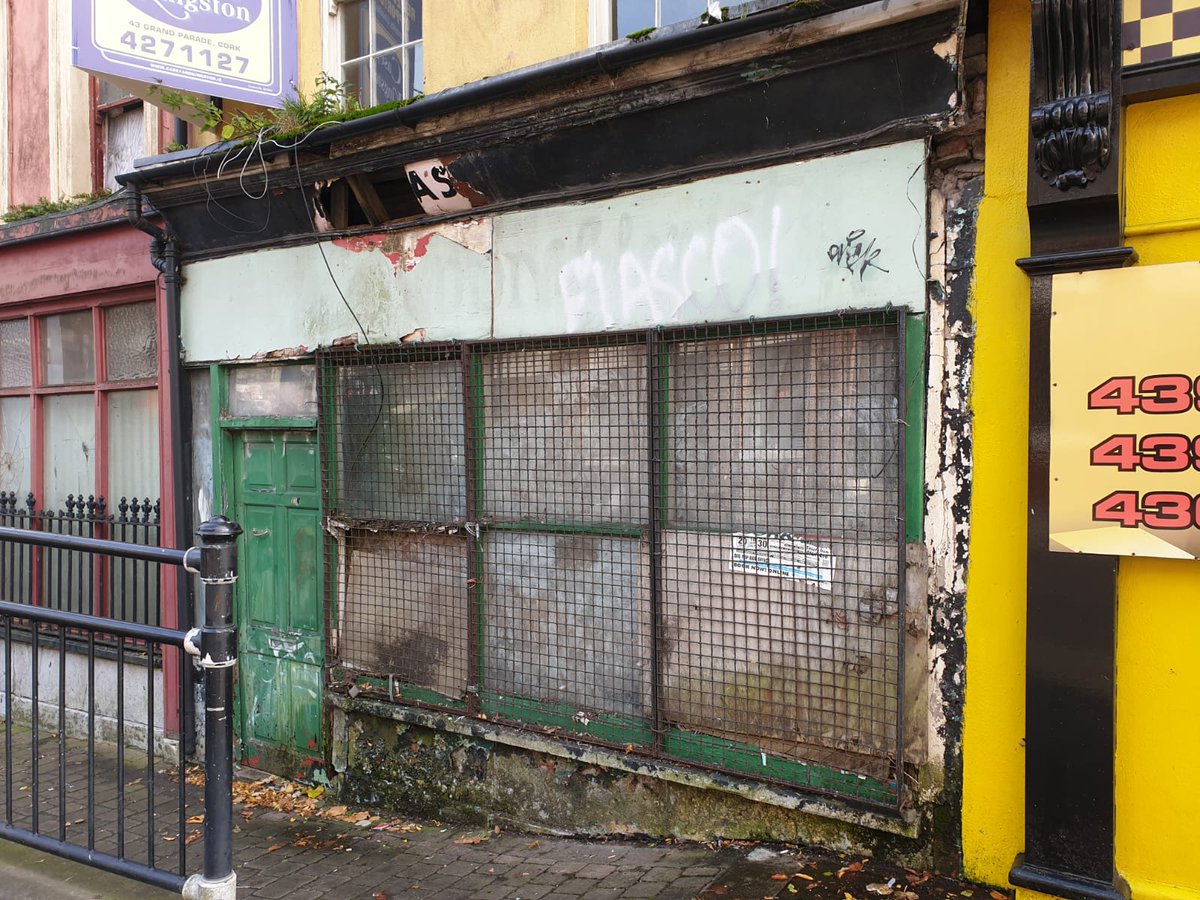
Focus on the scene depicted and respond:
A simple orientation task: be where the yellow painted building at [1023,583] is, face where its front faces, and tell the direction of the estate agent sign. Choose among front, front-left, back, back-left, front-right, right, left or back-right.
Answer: right

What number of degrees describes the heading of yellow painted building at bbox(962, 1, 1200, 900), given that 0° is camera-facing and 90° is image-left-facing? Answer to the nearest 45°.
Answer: approximately 0°

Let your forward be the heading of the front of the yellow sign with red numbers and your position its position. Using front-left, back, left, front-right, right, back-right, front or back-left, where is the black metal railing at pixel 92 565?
right

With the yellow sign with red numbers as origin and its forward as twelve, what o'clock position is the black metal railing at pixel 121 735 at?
The black metal railing is roughly at 2 o'clock from the yellow sign with red numbers.

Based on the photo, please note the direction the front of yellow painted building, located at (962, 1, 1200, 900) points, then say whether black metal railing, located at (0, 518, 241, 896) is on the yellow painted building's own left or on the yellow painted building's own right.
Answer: on the yellow painted building's own right

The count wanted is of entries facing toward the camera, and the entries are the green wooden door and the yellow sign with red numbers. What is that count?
2

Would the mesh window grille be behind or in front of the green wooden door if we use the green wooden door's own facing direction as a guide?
in front

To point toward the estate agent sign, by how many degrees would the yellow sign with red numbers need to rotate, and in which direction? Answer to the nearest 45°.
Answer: approximately 90° to its right

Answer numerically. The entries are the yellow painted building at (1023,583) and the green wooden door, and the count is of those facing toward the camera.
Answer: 2

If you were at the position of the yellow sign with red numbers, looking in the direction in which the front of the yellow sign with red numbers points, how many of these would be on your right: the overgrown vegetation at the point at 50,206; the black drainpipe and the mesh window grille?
3

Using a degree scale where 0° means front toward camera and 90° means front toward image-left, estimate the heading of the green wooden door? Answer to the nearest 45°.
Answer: approximately 0°

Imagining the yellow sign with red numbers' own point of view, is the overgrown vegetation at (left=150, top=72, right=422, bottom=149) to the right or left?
on its right
